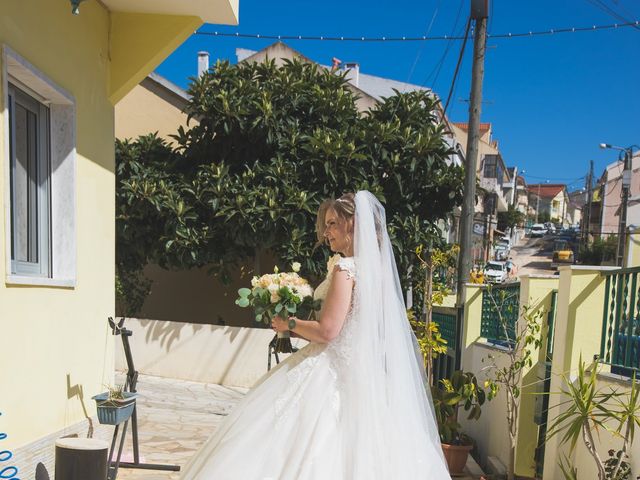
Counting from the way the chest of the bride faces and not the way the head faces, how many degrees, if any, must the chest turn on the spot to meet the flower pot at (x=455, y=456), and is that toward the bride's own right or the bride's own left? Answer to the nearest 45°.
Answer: approximately 135° to the bride's own right

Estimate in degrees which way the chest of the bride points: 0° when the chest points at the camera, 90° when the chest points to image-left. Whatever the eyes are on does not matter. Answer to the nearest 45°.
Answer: approximately 90°

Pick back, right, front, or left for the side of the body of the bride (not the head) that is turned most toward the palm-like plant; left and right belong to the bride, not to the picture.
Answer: back

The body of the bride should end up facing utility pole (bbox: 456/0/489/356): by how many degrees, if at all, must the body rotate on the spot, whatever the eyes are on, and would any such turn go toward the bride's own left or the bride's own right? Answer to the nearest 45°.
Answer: approximately 90° to the bride's own right

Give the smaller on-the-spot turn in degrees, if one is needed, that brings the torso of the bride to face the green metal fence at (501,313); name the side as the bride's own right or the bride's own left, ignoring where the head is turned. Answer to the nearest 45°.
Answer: approximately 135° to the bride's own right

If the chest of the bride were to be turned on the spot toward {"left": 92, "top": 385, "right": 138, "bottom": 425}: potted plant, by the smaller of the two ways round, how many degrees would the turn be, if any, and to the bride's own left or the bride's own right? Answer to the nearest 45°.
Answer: approximately 45° to the bride's own right

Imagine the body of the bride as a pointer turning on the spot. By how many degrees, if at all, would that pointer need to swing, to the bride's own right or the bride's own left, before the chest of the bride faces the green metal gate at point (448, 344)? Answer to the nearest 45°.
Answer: approximately 90° to the bride's own right

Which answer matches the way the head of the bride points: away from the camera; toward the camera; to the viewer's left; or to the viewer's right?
to the viewer's left

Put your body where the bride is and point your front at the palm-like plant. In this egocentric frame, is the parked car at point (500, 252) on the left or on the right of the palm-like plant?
left

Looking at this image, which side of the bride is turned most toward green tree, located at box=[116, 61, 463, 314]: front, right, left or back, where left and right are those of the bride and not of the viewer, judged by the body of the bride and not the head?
right

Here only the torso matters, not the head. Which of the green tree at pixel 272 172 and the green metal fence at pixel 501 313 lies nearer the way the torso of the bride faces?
the green tree
